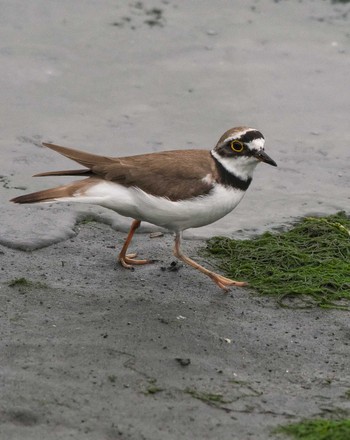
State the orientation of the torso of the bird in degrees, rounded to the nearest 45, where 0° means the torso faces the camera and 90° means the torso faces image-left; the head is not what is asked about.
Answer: approximately 270°

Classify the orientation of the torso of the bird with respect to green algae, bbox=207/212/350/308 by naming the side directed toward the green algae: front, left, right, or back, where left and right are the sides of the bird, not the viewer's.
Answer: front

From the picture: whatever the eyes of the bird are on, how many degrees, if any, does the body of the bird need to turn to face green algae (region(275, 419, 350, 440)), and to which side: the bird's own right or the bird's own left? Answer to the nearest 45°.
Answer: approximately 90° to the bird's own right
